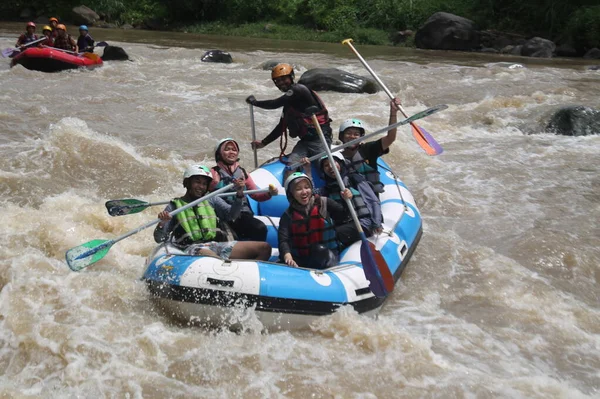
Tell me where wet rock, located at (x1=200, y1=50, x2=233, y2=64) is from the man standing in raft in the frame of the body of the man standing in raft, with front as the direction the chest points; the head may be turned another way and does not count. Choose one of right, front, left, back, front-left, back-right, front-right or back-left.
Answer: back-right

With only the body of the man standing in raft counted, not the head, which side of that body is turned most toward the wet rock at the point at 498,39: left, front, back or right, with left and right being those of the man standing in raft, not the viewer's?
back

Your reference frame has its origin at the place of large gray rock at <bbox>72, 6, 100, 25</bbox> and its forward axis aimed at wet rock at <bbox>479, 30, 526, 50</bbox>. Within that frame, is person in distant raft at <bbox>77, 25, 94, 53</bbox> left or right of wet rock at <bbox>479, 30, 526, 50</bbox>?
right

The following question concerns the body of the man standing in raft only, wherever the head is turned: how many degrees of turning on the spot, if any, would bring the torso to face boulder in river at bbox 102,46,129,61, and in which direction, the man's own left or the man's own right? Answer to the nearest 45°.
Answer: approximately 90° to the man's own right

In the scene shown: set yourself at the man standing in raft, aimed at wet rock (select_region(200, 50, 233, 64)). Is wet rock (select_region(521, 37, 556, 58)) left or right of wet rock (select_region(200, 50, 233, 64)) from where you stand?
right

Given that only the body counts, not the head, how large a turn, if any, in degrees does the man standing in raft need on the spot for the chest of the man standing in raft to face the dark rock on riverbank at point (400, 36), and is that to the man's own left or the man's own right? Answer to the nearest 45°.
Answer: approximately 135° to the man's own right

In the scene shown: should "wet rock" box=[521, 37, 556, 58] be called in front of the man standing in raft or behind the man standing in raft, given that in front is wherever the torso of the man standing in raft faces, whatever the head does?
behind

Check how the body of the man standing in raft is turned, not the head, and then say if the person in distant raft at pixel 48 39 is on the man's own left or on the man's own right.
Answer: on the man's own right

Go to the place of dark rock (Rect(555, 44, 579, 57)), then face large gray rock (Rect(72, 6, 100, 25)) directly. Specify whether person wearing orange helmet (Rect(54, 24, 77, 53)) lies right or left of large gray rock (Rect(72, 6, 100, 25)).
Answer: left

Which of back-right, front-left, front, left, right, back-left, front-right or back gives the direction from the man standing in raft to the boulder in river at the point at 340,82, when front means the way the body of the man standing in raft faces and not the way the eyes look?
back-right
